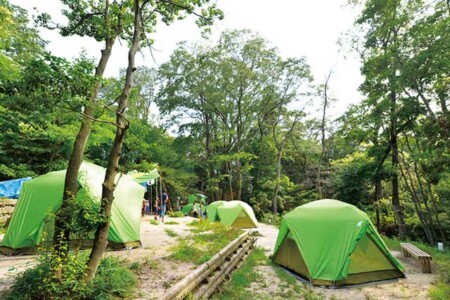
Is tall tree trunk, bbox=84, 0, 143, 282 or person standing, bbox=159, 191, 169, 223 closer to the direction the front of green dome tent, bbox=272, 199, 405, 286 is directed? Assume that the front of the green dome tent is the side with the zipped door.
the tall tree trunk

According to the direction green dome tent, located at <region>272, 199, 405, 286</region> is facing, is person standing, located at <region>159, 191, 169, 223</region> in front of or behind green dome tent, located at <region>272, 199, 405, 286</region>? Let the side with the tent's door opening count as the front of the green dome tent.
behind

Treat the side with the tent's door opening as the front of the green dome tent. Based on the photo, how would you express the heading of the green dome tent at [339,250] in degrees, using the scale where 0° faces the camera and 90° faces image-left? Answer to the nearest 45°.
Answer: approximately 315°

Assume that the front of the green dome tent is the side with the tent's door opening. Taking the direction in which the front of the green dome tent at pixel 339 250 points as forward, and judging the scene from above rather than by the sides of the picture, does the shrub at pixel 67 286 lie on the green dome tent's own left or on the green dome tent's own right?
on the green dome tent's own right

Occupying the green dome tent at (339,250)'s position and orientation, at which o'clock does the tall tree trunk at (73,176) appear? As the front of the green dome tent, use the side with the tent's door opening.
The tall tree trunk is roughly at 3 o'clock from the green dome tent.

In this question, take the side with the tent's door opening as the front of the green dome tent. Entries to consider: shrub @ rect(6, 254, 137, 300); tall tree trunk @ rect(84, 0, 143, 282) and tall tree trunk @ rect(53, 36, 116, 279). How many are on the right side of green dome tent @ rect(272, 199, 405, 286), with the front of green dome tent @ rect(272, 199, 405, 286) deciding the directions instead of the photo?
3

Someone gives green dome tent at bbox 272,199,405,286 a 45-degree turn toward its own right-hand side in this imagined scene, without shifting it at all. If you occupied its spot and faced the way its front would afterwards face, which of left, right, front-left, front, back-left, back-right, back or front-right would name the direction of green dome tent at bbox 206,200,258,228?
back-right

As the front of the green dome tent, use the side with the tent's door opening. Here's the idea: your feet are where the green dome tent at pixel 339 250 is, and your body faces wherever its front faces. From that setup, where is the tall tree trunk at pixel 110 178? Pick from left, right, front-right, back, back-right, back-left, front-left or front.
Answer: right

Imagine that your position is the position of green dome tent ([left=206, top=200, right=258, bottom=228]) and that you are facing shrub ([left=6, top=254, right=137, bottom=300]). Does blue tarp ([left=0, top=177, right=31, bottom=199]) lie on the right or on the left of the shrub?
right

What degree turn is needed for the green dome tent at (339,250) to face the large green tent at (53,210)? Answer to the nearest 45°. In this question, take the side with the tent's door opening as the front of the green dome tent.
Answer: approximately 135° to its right
